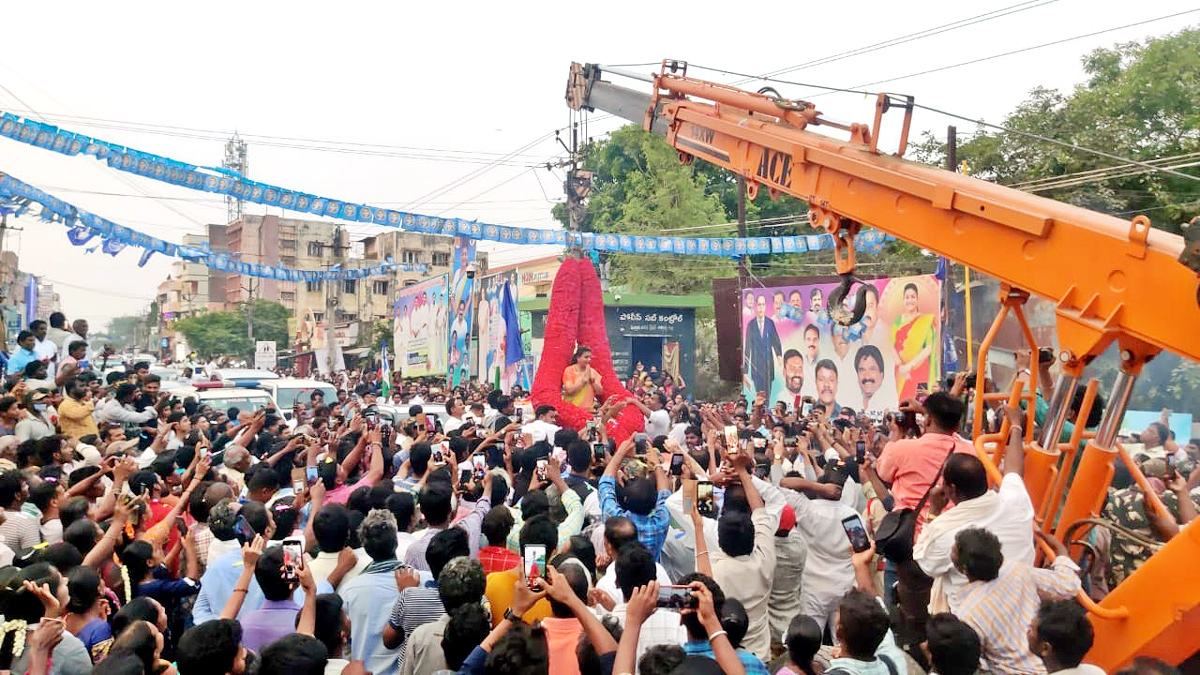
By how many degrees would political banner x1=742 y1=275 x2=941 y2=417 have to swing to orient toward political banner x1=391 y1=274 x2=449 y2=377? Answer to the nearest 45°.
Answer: approximately 135° to its right

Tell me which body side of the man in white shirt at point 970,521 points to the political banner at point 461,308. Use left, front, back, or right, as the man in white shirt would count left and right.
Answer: front

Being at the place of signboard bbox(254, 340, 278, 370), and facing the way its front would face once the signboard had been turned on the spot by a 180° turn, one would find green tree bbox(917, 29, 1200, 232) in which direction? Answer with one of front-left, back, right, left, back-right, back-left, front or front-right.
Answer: back-right

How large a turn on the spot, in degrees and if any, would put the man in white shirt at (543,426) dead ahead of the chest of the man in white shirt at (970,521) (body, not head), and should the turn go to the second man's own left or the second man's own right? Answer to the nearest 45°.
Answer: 0° — they already face them

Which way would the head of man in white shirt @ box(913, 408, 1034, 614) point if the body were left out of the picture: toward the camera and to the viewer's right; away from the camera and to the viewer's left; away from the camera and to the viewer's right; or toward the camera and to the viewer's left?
away from the camera and to the viewer's left

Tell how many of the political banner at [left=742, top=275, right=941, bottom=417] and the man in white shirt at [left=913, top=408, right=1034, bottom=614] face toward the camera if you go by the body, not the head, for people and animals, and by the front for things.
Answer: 1

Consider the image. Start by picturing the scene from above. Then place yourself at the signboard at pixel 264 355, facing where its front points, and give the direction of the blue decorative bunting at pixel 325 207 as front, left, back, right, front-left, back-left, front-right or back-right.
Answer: front

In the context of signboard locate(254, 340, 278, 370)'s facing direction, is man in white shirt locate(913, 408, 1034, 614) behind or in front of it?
in front

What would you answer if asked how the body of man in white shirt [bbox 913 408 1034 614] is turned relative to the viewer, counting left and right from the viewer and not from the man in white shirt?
facing away from the viewer and to the left of the viewer

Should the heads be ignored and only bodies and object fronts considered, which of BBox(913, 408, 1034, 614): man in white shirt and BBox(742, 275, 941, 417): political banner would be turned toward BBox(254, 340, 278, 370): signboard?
the man in white shirt

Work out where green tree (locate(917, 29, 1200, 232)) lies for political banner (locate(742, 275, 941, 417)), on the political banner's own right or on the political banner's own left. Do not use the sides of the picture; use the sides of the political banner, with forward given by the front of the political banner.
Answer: on the political banner's own left

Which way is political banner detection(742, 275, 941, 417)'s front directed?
toward the camera

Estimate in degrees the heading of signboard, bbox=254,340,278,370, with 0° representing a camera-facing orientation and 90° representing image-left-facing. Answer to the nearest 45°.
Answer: approximately 0°

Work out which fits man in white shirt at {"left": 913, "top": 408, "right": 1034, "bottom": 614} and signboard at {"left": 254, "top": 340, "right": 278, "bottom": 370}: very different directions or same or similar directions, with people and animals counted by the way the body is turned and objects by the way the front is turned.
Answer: very different directions

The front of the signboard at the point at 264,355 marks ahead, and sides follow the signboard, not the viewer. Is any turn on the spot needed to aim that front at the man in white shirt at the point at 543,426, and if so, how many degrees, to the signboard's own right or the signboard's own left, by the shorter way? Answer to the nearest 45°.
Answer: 0° — it already faces them
